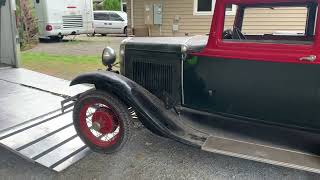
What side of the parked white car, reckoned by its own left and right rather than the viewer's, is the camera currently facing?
right

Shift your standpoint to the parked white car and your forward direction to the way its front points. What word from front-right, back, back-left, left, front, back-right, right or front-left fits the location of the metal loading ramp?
right

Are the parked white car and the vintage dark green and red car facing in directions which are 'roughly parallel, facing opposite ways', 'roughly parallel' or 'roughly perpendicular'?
roughly parallel, facing opposite ways

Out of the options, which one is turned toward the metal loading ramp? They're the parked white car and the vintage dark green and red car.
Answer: the vintage dark green and red car

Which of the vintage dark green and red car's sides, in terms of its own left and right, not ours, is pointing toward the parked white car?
right

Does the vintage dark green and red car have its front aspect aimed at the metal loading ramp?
yes

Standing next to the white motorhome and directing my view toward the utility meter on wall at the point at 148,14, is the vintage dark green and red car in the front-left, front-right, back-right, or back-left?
front-right

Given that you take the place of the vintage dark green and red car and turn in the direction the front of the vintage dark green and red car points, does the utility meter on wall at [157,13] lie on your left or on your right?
on your right

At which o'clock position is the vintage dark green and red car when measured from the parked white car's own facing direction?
The vintage dark green and red car is roughly at 3 o'clock from the parked white car.

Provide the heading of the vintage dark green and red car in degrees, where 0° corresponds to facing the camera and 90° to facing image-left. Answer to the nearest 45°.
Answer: approximately 90°

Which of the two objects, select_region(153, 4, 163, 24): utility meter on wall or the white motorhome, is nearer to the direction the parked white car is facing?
the utility meter on wall

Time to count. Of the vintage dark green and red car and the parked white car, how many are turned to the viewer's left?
1
